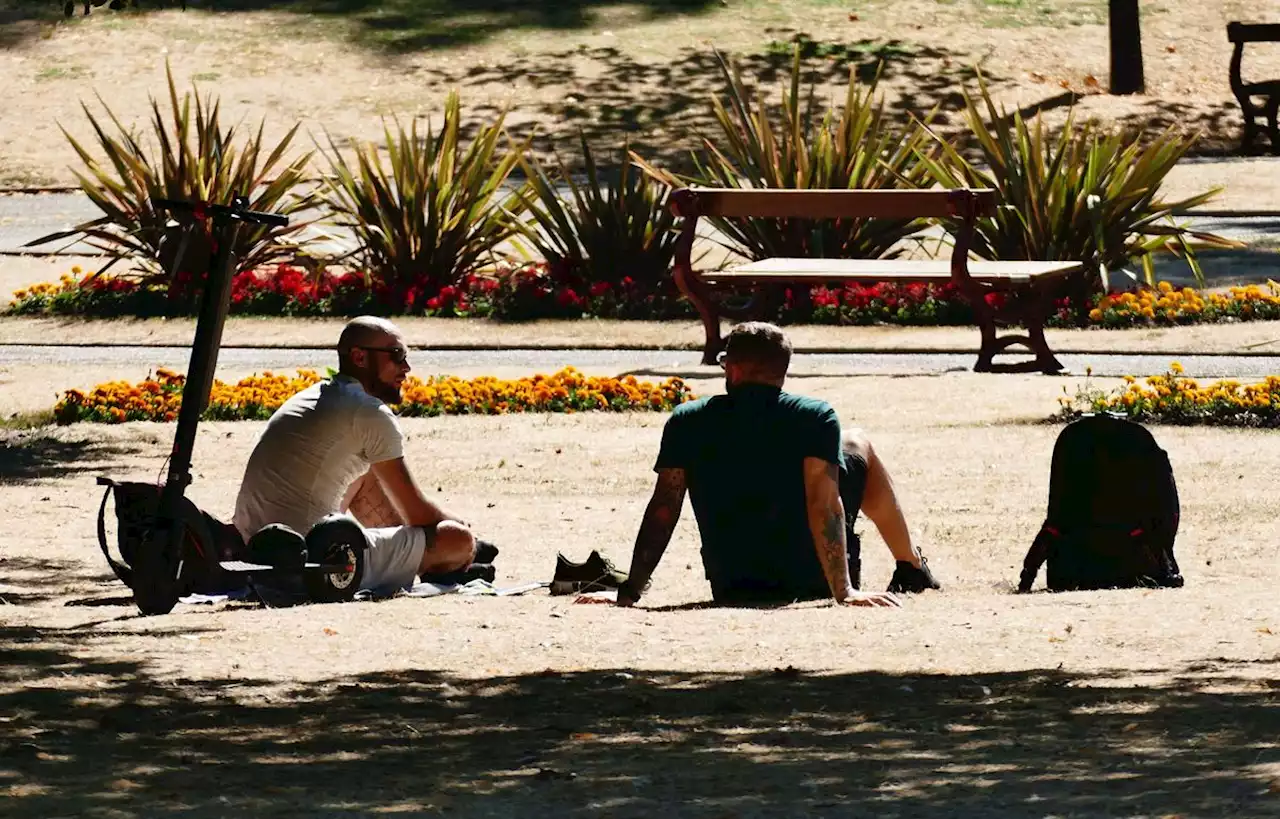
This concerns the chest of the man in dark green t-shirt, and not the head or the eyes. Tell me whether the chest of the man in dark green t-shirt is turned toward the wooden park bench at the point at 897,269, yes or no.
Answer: yes

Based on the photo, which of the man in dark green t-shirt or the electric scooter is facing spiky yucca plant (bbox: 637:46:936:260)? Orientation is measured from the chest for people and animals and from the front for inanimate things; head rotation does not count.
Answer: the man in dark green t-shirt

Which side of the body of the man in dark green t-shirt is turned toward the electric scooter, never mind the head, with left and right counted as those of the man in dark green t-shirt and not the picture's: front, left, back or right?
left

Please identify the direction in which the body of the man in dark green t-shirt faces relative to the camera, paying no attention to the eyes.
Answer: away from the camera

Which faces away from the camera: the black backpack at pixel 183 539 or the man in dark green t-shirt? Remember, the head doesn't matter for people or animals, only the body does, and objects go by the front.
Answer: the man in dark green t-shirt

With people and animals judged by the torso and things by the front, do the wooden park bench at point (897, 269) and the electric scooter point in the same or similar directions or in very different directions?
very different directions

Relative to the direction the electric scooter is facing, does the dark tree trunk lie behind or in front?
behind

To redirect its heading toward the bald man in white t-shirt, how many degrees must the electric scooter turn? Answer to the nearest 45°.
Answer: approximately 180°

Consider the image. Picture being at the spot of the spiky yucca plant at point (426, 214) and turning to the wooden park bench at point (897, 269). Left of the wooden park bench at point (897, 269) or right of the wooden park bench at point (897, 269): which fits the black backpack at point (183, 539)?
right

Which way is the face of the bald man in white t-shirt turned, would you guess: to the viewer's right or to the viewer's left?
to the viewer's right

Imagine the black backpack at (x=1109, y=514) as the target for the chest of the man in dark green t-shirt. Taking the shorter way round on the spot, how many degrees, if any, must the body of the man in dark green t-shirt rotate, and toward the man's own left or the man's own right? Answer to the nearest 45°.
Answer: approximately 45° to the man's own right

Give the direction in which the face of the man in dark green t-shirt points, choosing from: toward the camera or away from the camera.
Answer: away from the camera

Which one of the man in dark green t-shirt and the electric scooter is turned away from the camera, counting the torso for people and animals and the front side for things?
the man in dark green t-shirt
